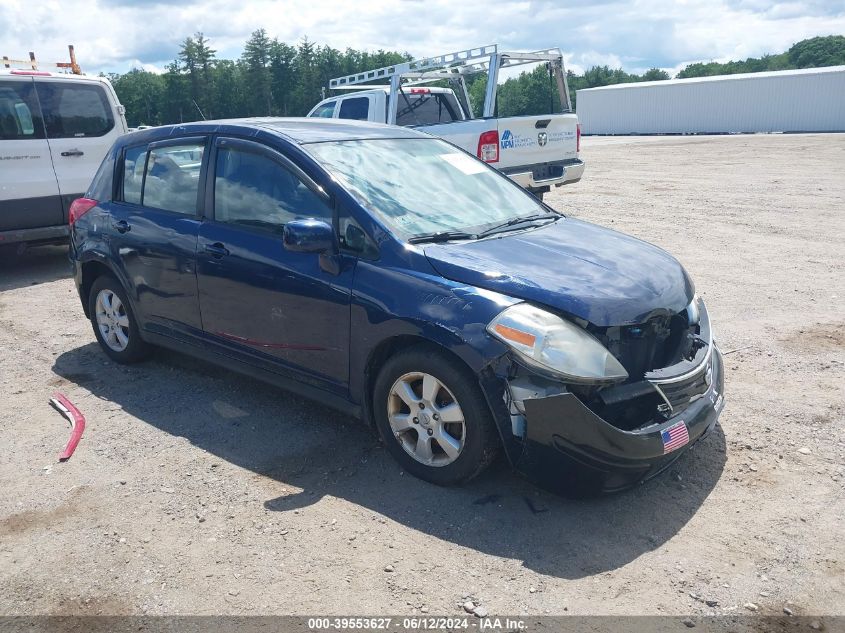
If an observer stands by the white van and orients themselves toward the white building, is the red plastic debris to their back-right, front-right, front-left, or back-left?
back-right

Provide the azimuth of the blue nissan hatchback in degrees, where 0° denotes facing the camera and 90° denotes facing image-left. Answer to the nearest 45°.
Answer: approximately 315°

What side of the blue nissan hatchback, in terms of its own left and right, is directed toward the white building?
left

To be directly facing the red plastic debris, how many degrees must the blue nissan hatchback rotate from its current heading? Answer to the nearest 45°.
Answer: approximately 135° to its right

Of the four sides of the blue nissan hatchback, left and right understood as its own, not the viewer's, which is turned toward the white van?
back
